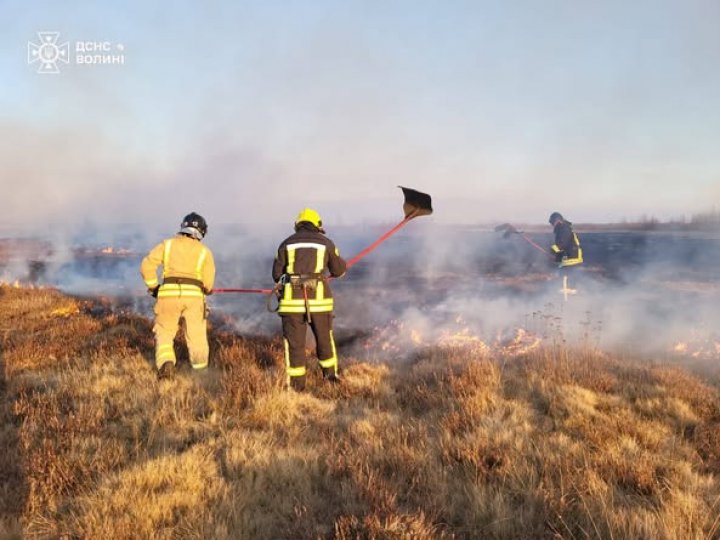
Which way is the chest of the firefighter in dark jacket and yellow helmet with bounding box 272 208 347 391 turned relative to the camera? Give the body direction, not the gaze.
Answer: away from the camera

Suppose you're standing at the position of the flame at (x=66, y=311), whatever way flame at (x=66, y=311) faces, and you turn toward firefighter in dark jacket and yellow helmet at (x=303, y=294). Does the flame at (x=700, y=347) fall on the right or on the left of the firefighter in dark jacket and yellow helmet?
left

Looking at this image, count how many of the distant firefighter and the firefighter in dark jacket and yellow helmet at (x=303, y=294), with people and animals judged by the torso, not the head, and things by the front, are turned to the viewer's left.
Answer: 1

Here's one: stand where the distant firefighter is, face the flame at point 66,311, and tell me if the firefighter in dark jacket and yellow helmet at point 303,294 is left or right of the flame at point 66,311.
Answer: left

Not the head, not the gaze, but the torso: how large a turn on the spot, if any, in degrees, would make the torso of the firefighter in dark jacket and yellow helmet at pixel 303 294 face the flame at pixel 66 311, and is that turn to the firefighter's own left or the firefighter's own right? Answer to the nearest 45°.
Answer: approximately 45° to the firefighter's own left

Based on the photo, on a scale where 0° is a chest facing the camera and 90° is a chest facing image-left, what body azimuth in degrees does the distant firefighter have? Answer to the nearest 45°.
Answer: approximately 90°

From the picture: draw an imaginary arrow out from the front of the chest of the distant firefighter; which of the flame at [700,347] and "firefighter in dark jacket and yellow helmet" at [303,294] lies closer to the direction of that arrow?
the firefighter in dark jacket and yellow helmet

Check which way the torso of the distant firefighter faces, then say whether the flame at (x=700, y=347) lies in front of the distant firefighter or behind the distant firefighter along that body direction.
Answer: behind

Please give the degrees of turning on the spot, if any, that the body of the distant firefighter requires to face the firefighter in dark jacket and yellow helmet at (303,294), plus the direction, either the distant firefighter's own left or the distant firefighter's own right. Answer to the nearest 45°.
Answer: approximately 90° to the distant firefighter's own left

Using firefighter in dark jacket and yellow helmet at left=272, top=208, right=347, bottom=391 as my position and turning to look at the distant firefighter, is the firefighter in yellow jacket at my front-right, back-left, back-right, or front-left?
back-left

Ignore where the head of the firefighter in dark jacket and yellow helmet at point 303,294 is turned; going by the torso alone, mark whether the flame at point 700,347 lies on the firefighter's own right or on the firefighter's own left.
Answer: on the firefighter's own right

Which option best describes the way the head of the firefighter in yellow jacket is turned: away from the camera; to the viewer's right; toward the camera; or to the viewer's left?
away from the camera

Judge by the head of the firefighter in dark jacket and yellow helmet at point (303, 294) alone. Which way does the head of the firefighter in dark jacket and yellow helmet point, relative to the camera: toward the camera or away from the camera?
away from the camera
